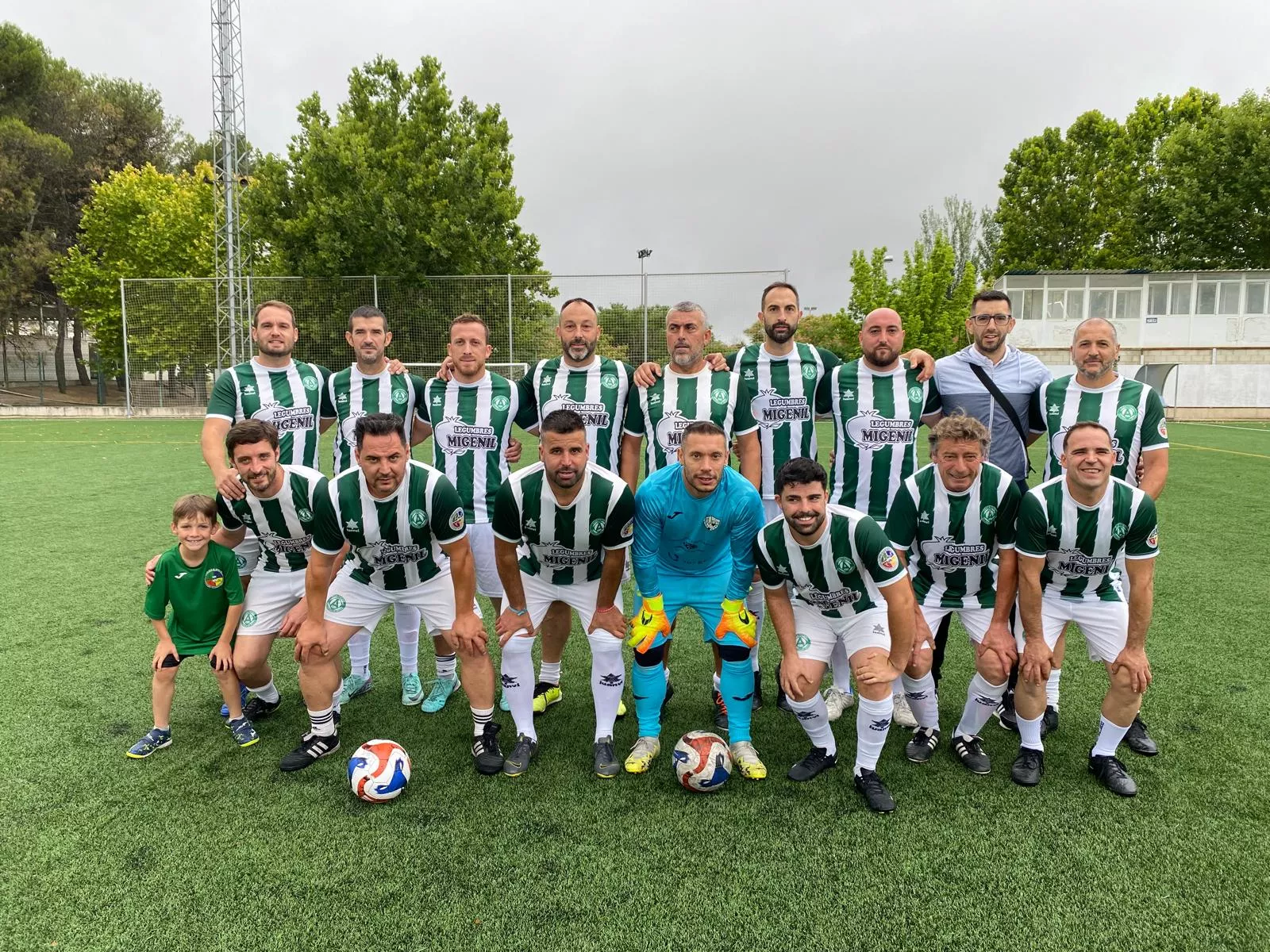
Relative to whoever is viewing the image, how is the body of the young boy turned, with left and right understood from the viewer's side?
facing the viewer

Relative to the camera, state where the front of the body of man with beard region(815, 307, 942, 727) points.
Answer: toward the camera

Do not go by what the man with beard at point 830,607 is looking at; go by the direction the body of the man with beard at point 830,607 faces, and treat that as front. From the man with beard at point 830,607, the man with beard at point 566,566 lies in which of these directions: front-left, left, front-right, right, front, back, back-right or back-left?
right

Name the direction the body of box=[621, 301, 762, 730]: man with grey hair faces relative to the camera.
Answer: toward the camera

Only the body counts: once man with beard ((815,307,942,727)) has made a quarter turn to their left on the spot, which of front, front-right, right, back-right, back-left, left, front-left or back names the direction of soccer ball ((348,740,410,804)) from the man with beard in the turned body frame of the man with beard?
back-right

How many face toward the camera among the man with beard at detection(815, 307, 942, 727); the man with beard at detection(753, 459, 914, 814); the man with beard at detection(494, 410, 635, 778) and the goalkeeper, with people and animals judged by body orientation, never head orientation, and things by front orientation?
4

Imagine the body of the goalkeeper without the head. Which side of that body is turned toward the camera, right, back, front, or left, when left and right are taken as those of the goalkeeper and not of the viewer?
front

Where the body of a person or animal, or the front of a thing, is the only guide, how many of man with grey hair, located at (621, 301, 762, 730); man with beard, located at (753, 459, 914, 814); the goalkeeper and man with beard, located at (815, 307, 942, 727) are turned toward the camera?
4
